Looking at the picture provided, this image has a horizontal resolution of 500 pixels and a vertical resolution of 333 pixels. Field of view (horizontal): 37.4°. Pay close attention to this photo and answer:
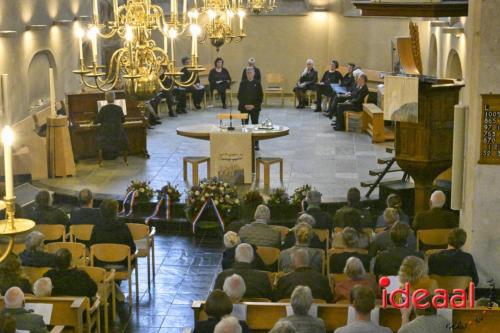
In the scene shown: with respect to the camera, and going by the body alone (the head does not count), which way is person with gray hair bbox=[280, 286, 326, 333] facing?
away from the camera

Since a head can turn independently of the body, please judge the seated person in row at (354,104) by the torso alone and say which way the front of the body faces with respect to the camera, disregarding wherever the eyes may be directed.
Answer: to the viewer's left

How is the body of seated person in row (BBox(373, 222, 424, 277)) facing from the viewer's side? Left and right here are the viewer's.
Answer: facing away from the viewer

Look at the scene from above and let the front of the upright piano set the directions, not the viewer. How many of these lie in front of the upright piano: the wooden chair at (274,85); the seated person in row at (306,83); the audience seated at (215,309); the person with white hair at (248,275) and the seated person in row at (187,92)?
2

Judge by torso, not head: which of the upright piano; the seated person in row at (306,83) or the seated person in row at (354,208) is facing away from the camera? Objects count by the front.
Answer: the seated person in row at (354,208)

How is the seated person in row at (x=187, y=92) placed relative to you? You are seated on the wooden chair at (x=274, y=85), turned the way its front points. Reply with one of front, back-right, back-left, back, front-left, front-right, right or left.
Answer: front-right

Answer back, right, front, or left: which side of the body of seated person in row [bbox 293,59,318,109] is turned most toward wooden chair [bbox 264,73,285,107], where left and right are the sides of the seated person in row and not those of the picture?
right

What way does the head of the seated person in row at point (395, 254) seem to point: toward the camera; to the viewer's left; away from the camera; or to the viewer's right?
away from the camera

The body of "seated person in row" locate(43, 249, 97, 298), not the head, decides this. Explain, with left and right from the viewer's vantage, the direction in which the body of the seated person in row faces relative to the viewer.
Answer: facing away from the viewer

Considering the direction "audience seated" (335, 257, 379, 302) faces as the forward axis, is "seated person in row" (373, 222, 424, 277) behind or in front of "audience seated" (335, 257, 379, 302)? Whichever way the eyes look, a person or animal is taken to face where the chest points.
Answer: in front

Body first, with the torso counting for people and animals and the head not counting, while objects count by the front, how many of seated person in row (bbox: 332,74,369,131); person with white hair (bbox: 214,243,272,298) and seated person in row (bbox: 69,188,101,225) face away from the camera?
2

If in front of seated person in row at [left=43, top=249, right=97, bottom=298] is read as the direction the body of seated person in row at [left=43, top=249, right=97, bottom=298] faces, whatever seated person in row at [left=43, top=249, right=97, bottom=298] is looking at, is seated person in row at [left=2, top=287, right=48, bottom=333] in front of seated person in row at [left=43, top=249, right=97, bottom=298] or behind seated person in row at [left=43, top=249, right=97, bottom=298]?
behind

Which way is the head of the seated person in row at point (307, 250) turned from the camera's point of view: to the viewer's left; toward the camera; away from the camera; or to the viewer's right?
away from the camera

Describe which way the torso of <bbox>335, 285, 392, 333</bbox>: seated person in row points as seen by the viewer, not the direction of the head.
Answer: away from the camera

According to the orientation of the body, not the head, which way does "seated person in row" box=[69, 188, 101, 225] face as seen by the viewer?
away from the camera

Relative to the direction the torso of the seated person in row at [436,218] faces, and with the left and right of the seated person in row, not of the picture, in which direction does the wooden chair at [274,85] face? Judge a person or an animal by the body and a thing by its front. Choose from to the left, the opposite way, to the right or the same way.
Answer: the opposite way

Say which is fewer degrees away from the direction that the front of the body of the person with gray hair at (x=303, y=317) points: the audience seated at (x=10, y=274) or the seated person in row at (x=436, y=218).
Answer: the seated person in row

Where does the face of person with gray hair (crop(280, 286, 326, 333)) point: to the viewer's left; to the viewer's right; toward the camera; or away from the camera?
away from the camera

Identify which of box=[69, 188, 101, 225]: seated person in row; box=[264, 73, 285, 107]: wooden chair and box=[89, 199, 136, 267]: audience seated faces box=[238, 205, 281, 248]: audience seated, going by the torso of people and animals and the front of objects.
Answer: the wooden chair

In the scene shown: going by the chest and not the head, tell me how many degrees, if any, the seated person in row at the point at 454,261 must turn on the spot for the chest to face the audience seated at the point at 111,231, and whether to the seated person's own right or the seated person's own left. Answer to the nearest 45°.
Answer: approximately 90° to the seated person's own left
